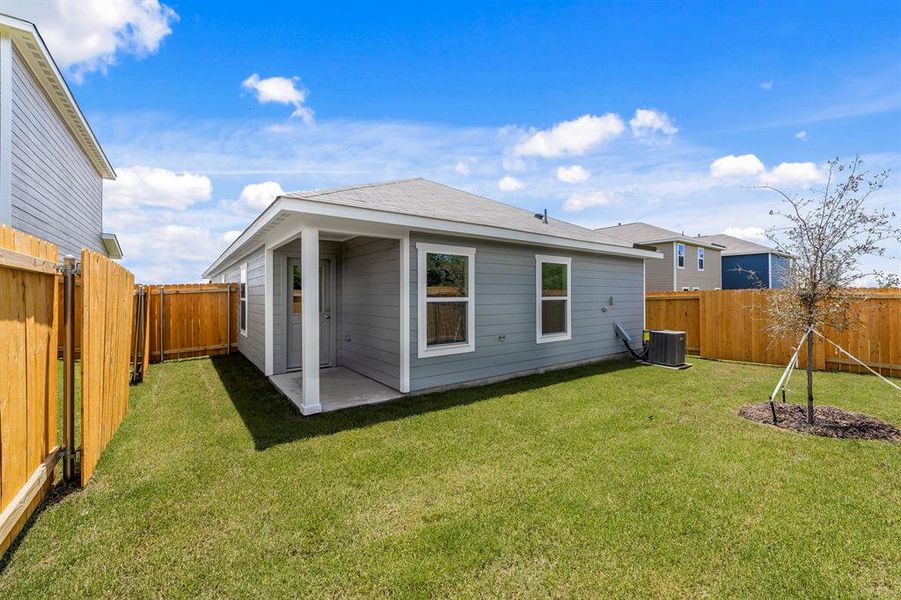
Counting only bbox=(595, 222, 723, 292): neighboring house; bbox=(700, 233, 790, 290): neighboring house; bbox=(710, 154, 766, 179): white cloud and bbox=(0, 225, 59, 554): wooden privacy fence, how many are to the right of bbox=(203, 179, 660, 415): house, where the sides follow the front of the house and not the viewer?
3

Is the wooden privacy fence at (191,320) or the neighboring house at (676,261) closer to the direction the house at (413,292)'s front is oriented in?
the wooden privacy fence

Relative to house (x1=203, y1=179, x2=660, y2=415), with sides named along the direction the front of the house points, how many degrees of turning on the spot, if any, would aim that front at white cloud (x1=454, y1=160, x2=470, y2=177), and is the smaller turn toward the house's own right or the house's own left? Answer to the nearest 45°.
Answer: approximately 45° to the house's own right

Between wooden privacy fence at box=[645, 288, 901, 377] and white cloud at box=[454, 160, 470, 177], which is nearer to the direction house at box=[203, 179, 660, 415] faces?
the white cloud

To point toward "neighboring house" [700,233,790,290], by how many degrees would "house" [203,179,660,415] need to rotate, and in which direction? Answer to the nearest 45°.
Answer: approximately 90° to its right

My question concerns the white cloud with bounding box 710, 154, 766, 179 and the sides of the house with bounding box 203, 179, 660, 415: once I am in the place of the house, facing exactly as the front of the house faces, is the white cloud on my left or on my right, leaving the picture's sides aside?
on my right

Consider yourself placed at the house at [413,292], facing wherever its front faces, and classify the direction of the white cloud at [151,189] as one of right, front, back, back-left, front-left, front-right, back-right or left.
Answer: front

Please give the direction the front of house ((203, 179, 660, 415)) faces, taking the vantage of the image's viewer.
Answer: facing away from the viewer and to the left of the viewer

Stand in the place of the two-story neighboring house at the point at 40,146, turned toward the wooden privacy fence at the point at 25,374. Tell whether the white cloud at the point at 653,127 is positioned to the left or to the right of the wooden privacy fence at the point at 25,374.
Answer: left

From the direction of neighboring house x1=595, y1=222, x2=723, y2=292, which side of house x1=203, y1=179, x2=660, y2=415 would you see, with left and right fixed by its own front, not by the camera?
right

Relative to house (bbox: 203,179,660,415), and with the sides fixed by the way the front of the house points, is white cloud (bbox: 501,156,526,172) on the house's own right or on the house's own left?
on the house's own right
